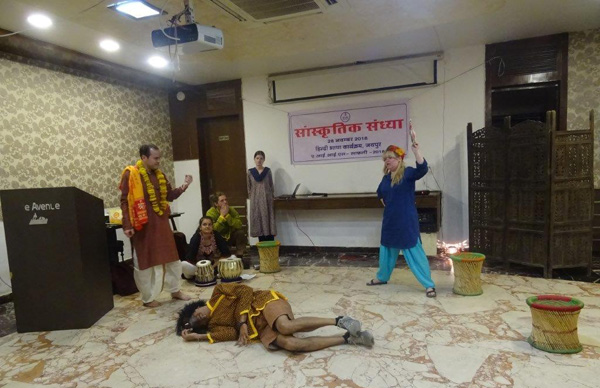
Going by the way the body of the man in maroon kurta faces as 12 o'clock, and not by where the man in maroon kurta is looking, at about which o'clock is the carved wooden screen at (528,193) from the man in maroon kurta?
The carved wooden screen is roughly at 11 o'clock from the man in maroon kurta.

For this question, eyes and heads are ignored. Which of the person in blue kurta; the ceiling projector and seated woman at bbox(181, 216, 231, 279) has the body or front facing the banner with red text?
the ceiling projector

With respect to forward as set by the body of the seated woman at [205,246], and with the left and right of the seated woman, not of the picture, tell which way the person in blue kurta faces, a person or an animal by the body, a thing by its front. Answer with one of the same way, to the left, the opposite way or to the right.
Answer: to the right

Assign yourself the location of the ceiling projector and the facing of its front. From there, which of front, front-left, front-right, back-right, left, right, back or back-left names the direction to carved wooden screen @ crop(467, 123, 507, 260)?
front-right

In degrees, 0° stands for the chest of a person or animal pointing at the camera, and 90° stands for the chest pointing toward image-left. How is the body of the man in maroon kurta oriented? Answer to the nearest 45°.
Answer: approximately 315°

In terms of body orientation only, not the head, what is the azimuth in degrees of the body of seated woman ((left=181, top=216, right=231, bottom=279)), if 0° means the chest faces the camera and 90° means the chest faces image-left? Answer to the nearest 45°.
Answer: approximately 0°

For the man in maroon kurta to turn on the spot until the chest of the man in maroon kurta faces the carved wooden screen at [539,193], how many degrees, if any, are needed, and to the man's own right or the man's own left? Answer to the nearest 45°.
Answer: approximately 45° to the man's own left

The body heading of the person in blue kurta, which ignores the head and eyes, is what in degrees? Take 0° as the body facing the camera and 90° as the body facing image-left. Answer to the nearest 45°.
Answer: approximately 45°

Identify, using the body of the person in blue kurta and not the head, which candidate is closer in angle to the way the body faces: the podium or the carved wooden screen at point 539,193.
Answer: the podium

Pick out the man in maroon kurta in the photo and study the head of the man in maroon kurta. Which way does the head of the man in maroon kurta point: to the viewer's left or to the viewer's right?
to the viewer's right

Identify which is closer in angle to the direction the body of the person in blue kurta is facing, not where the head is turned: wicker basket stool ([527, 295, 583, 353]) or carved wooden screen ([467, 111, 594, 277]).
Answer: the wicker basket stool
